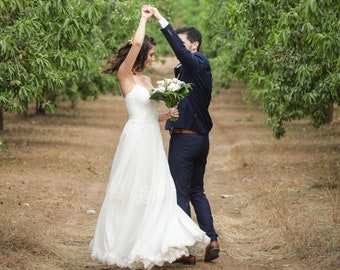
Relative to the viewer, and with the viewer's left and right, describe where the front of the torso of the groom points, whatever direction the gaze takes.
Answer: facing to the left of the viewer

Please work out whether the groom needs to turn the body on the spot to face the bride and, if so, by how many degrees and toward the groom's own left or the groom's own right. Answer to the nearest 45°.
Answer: approximately 45° to the groom's own left

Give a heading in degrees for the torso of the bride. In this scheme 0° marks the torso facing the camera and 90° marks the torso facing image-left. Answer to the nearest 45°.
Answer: approximately 270°

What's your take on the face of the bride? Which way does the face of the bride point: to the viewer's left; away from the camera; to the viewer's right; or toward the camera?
to the viewer's right

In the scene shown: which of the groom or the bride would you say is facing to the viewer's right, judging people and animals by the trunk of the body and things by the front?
the bride

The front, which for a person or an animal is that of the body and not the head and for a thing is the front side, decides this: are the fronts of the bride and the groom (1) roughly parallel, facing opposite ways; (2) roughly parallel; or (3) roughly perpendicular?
roughly parallel, facing opposite ways

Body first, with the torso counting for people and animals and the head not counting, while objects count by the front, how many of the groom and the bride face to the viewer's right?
1
